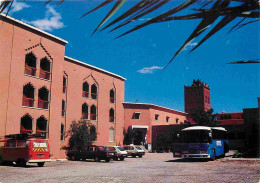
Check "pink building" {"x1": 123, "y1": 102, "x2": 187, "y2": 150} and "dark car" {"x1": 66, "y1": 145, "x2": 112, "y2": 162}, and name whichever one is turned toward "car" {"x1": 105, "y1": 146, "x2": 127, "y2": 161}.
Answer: the pink building

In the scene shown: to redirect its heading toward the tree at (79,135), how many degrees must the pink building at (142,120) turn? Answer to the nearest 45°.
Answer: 0° — it already faces it

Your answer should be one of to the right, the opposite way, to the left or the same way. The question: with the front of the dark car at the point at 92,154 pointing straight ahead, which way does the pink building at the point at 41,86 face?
the opposite way

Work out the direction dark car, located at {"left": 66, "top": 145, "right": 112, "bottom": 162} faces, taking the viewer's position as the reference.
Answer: facing away from the viewer and to the left of the viewer

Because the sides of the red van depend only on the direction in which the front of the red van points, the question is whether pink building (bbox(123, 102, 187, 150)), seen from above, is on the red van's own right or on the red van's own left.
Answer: on the red van's own right

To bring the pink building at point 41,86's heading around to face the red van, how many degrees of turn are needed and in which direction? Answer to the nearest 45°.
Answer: approximately 45° to its right

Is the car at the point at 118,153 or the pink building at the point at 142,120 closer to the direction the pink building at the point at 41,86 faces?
the car

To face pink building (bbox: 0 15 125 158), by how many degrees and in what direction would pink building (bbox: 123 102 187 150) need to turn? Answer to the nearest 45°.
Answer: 0° — it already faces it

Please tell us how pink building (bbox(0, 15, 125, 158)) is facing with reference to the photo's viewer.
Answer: facing the viewer and to the right of the viewer

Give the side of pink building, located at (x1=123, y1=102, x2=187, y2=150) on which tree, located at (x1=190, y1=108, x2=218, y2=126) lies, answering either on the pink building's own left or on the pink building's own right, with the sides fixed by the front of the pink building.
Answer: on the pink building's own left

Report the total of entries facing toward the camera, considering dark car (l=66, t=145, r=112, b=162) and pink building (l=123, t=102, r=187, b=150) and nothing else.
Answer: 1

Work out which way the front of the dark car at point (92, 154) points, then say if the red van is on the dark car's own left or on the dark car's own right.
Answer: on the dark car's own left

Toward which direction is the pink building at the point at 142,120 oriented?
toward the camera

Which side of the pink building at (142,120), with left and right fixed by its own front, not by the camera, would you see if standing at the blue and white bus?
front
